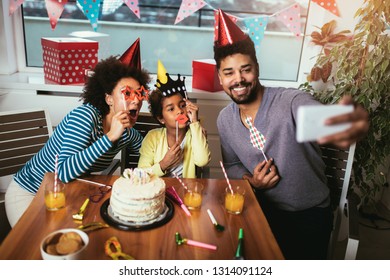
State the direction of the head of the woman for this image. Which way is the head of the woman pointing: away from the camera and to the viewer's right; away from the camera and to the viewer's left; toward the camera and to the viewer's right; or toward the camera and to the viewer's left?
toward the camera and to the viewer's right

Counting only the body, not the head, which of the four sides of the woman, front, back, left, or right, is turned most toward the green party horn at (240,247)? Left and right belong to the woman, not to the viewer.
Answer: front

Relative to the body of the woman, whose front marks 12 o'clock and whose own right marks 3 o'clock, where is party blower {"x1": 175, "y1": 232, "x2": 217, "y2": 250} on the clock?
The party blower is roughly at 1 o'clock from the woman.

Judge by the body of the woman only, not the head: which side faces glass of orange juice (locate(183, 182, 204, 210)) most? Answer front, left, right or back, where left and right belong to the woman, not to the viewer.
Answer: front

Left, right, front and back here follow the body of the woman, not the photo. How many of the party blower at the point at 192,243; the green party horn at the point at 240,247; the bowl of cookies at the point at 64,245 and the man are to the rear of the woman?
0

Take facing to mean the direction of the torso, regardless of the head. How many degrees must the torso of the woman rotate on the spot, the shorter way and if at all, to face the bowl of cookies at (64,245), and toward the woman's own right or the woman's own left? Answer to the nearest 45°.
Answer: approximately 45° to the woman's own right

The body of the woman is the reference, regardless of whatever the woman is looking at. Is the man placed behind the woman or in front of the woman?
in front

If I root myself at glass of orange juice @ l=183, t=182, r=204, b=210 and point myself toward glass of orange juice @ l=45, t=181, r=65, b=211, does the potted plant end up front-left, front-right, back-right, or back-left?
back-right

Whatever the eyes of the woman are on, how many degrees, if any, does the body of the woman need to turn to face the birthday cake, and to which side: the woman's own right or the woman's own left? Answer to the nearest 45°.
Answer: approximately 45° to the woman's own right

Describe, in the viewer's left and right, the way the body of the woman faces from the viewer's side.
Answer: facing the viewer and to the right of the viewer

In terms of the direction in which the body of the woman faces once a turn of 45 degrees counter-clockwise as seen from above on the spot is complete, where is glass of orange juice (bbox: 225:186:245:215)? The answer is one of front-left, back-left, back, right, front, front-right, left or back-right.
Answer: front-right

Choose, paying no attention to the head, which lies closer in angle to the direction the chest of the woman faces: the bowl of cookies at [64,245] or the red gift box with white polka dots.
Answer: the bowl of cookies

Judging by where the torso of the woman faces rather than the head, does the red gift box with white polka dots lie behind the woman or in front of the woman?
behind
